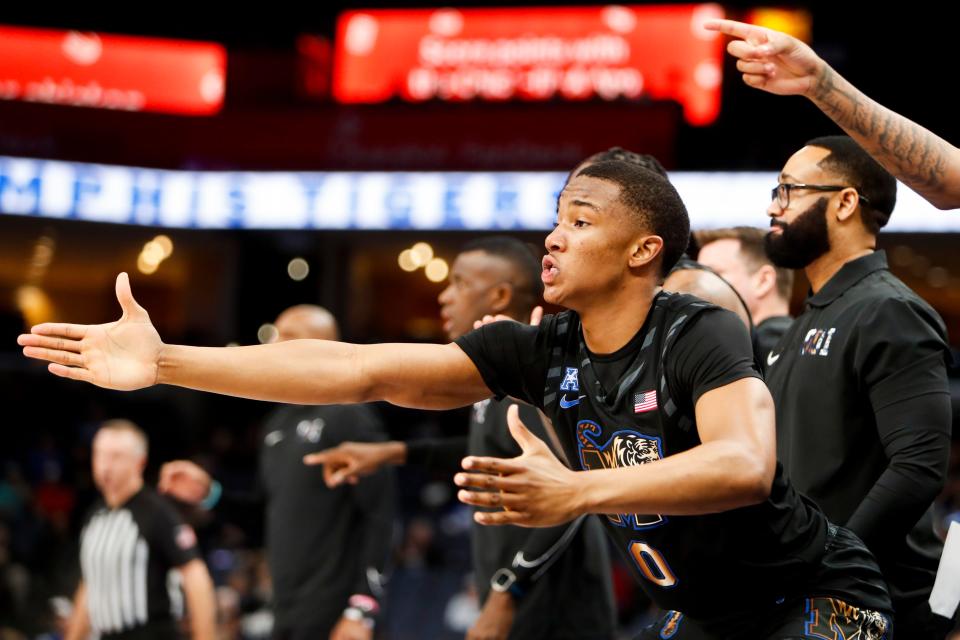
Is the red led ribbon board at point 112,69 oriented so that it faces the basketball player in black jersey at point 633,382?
yes

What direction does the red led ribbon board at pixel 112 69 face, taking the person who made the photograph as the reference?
facing the viewer

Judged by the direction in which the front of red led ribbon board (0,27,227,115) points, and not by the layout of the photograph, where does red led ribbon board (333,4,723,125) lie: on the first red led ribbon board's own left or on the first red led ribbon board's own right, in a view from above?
on the first red led ribbon board's own left

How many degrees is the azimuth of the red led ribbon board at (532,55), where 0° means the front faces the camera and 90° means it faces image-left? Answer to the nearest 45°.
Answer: approximately 0°

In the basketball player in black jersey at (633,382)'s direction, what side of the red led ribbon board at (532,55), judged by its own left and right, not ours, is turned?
front

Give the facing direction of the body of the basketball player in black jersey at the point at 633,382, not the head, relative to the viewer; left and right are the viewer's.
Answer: facing the viewer and to the left of the viewer

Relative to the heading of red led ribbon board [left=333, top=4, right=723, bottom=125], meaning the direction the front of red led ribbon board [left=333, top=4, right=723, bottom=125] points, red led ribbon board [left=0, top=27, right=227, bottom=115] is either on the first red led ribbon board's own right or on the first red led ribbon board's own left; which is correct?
on the first red led ribbon board's own right

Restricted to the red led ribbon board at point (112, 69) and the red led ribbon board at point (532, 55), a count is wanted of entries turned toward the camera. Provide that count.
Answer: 2

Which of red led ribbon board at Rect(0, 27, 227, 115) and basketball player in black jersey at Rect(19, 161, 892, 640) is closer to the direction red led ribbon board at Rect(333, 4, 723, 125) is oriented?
the basketball player in black jersey
